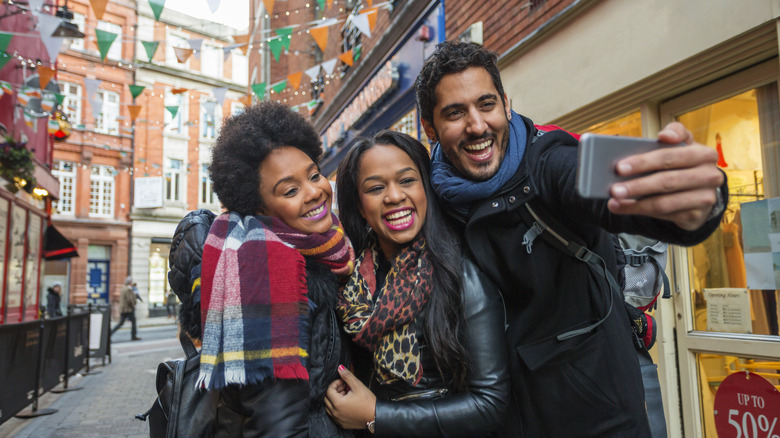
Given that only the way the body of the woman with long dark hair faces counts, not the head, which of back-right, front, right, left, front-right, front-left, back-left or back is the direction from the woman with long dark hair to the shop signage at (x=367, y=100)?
back-right

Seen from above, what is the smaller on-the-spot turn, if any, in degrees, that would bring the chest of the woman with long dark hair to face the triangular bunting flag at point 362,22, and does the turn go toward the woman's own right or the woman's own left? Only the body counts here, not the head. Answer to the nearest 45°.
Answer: approximately 135° to the woman's own right

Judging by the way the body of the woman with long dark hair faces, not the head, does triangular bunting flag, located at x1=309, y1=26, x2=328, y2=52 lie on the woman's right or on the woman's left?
on the woman's right

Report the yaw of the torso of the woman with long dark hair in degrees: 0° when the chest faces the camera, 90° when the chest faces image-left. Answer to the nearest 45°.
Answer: approximately 45°

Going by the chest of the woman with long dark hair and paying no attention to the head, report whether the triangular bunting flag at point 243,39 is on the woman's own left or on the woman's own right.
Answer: on the woman's own right

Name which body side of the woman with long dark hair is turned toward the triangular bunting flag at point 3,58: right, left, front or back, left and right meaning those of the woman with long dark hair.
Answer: right

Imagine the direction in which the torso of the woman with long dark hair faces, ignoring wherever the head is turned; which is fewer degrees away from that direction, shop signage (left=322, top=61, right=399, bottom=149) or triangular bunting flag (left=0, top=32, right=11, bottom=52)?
the triangular bunting flag

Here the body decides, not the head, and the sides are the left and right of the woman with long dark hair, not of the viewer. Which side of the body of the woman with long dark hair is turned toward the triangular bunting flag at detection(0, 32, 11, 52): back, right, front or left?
right
